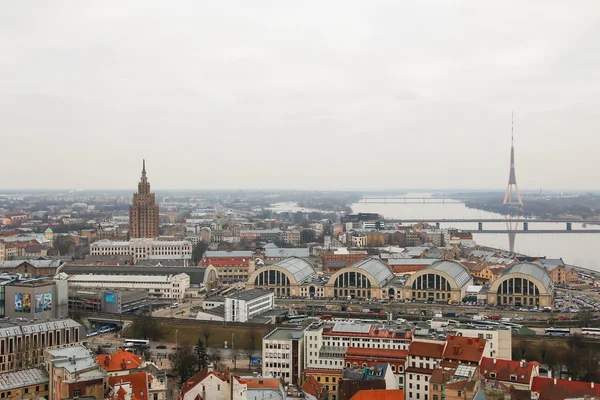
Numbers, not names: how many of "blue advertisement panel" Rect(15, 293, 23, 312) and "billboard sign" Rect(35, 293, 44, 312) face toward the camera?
2

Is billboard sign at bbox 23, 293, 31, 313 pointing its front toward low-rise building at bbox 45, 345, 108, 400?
yes

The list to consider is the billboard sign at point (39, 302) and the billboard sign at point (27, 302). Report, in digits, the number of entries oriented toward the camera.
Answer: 2

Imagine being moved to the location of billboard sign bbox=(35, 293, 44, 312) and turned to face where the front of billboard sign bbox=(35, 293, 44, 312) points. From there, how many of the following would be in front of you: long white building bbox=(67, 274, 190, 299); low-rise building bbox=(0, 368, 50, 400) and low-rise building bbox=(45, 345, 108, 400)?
2

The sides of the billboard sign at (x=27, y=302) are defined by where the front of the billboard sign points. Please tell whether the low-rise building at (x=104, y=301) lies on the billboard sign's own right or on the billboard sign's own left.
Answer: on the billboard sign's own left

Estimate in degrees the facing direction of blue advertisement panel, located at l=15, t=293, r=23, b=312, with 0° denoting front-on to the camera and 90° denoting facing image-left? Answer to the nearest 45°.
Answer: approximately 0°

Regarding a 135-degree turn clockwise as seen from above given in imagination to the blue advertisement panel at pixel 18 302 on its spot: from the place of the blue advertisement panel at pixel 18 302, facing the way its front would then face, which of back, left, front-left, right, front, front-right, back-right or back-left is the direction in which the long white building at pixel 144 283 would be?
right

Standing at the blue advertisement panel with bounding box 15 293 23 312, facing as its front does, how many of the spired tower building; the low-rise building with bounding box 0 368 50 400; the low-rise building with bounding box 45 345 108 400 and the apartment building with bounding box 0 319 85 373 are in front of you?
3

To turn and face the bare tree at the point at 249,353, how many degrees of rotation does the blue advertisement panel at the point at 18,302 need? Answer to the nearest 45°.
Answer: approximately 45° to its left

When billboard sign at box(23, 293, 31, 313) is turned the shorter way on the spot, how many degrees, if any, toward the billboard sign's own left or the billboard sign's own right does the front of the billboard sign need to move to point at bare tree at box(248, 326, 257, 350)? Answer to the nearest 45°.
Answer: approximately 45° to the billboard sign's own left

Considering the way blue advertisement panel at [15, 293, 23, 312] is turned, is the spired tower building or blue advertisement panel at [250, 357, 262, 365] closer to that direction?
the blue advertisement panel
